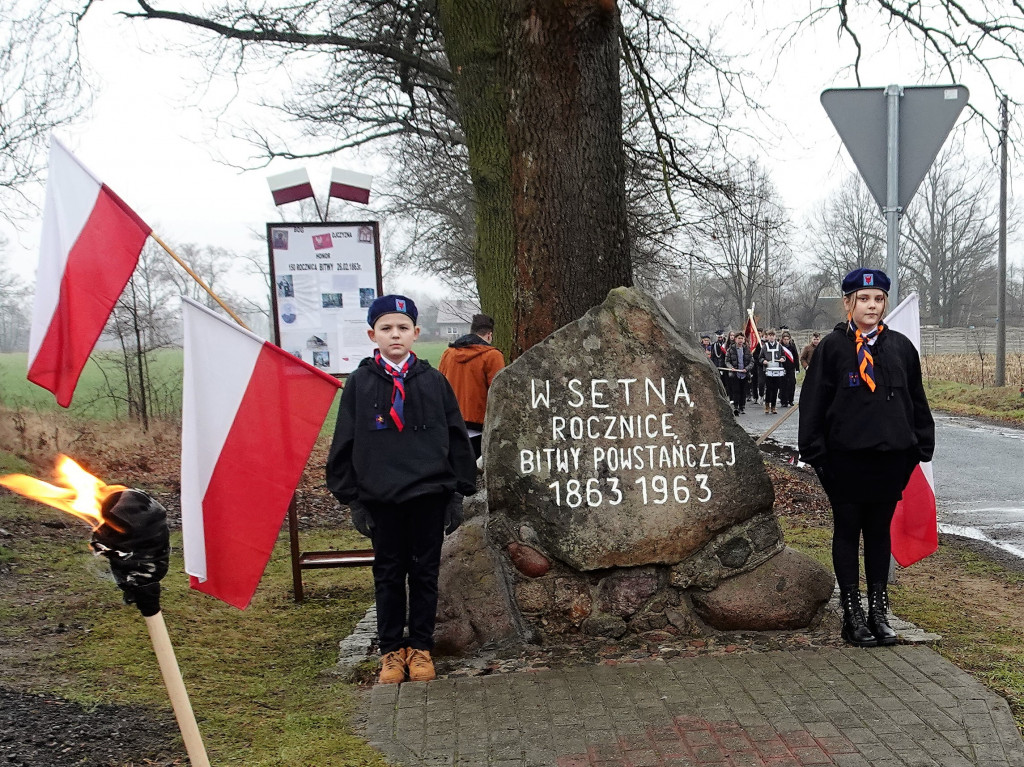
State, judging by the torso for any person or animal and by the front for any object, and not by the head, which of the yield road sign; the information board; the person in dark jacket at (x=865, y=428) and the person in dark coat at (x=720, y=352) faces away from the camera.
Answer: the yield road sign

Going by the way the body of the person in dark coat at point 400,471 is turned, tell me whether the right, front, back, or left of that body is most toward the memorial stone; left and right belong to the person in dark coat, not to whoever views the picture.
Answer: left

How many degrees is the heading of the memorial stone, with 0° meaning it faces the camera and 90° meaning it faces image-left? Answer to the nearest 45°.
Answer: approximately 0°

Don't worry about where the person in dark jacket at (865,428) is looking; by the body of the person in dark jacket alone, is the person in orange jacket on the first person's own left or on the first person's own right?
on the first person's own right

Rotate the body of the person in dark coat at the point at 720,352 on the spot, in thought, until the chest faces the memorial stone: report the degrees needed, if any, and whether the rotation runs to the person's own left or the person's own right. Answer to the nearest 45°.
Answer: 0° — they already face it

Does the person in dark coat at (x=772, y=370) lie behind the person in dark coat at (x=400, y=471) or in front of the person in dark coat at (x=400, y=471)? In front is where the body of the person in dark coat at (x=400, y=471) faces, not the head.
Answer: behind

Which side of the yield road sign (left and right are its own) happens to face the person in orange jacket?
left

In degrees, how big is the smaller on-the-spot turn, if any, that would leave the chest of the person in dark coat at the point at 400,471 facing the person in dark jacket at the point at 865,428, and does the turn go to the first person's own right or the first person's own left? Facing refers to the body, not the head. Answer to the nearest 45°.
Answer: approximately 90° to the first person's own left

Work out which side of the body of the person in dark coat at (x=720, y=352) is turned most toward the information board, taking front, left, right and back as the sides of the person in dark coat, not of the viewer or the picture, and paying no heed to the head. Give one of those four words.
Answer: front

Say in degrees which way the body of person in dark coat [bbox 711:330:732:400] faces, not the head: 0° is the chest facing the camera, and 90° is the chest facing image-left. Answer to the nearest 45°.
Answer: approximately 0°

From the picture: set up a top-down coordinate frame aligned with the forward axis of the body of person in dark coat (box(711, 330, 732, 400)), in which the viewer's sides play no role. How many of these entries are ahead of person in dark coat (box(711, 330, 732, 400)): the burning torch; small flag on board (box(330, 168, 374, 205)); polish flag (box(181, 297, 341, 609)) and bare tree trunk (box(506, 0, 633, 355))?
4
